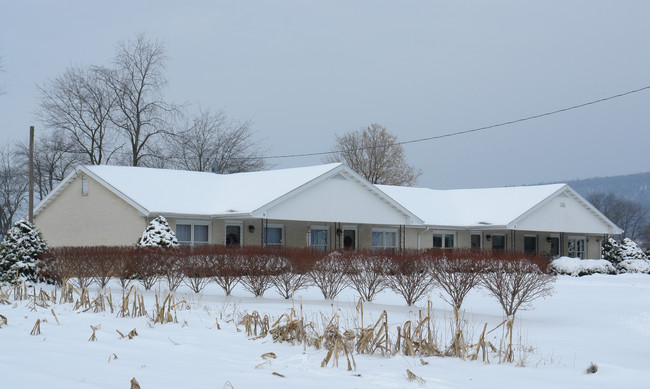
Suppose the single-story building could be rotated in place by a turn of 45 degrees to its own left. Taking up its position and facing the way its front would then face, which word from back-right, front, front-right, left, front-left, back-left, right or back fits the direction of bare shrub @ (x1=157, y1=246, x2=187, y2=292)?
right

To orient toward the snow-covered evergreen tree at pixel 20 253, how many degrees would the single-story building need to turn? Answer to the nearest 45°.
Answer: approximately 90° to its right

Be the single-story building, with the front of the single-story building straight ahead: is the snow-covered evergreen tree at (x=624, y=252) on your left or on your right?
on your left

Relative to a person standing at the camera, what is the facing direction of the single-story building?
facing the viewer and to the right of the viewer

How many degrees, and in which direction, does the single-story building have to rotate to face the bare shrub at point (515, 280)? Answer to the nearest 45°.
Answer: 0° — it already faces it

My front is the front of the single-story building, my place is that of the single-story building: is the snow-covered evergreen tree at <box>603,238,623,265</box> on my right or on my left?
on my left

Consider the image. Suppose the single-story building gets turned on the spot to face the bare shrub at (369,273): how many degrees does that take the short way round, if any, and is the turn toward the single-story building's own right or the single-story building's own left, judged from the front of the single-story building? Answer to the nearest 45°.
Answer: approximately 45° to the single-story building's own right

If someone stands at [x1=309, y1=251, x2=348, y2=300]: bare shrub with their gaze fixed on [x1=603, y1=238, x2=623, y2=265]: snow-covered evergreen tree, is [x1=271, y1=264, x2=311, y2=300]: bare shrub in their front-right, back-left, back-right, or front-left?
back-left

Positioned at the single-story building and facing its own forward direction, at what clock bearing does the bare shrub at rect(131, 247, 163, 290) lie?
The bare shrub is roughly at 2 o'clock from the single-story building.

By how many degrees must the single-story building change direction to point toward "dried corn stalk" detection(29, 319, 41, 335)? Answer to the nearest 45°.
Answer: approximately 45° to its right
